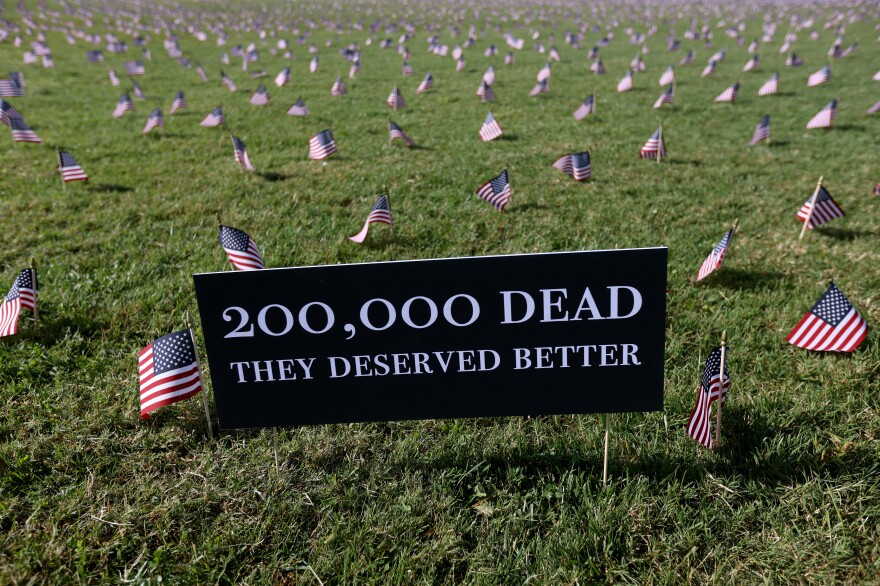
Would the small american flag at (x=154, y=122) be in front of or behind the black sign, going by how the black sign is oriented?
behind

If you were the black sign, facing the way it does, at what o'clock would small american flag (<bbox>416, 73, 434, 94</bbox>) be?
The small american flag is roughly at 6 o'clock from the black sign.

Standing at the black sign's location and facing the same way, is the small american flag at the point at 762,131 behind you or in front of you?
behind

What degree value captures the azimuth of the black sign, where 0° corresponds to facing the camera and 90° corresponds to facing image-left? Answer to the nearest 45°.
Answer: approximately 0°

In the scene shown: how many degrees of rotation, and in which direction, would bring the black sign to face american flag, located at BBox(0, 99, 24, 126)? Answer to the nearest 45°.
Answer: approximately 135° to its right

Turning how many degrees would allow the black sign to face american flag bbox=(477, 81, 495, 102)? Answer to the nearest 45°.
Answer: approximately 180°

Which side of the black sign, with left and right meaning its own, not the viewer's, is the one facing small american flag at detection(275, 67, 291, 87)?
back

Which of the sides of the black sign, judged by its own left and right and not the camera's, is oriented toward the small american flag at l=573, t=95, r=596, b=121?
back

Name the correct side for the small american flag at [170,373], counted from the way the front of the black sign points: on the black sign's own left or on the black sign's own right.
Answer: on the black sign's own right

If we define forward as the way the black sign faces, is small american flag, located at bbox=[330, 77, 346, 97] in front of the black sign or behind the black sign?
behind
